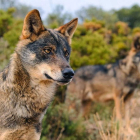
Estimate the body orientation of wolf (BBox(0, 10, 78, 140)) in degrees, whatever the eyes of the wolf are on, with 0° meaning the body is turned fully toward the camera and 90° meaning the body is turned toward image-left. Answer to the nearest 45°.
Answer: approximately 315°

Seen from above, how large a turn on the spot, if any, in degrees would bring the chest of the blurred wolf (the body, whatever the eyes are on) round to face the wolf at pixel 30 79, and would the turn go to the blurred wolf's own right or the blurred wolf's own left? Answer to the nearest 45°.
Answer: approximately 90° to the blurred wolf's own right

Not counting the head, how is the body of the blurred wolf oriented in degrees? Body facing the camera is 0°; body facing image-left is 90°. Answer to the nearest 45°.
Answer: approximately 270°

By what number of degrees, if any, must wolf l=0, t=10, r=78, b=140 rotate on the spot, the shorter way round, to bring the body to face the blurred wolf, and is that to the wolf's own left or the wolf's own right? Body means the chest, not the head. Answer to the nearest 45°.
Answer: approximately 90° to the wolf's own left
